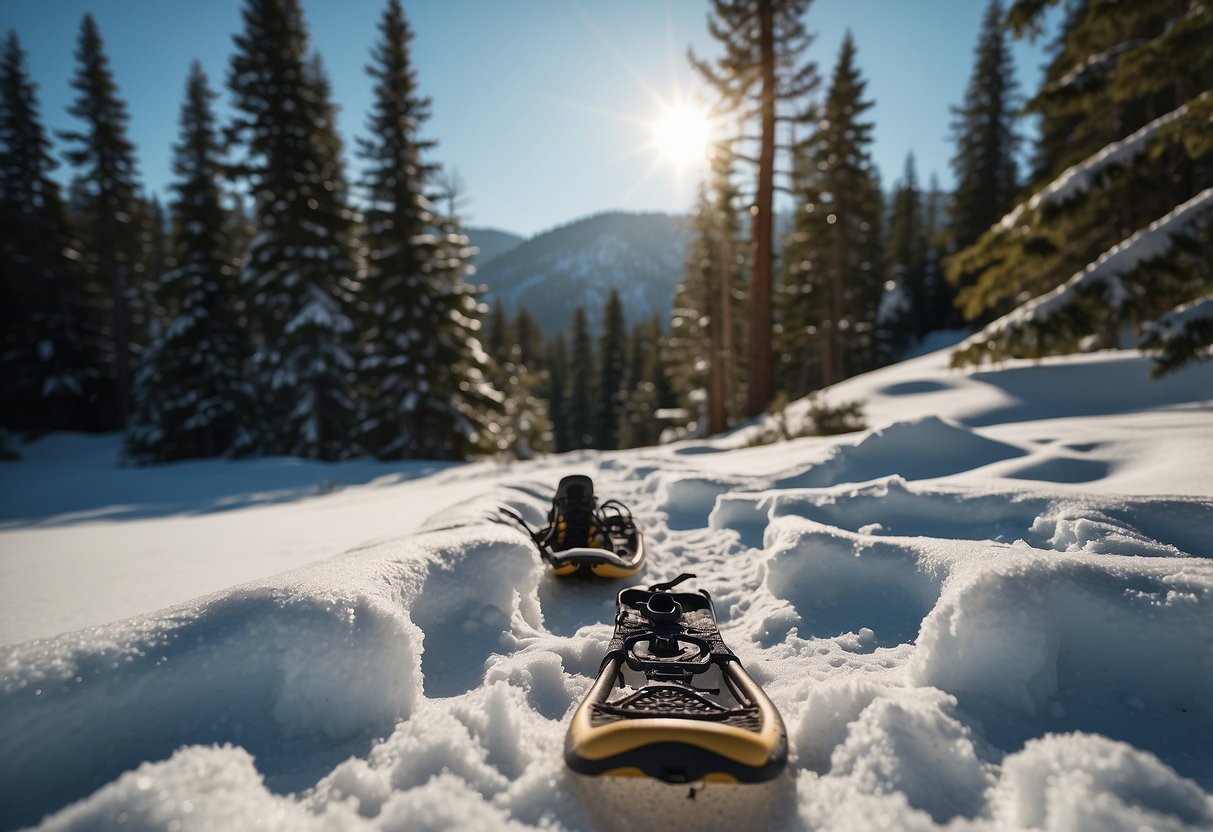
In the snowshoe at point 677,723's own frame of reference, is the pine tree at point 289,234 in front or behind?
behind

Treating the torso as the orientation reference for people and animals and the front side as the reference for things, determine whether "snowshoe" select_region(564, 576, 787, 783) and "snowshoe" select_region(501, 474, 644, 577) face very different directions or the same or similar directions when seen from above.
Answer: same or similar directions

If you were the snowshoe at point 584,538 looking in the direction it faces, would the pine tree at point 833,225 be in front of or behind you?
behind

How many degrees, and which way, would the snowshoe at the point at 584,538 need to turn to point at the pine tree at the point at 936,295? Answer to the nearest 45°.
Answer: approximately 135° to its left

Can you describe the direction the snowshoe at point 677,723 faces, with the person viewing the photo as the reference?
facing the viewer

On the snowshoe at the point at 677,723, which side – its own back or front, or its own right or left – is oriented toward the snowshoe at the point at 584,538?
back

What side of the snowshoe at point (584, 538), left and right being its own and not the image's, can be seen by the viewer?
front

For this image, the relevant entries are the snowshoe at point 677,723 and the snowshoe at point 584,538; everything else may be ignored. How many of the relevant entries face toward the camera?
2

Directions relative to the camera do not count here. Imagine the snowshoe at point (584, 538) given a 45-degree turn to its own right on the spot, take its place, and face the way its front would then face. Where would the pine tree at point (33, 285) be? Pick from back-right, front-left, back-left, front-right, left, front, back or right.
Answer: right

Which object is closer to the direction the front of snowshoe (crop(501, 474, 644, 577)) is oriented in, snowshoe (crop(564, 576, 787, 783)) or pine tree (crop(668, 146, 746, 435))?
the snowshoe
